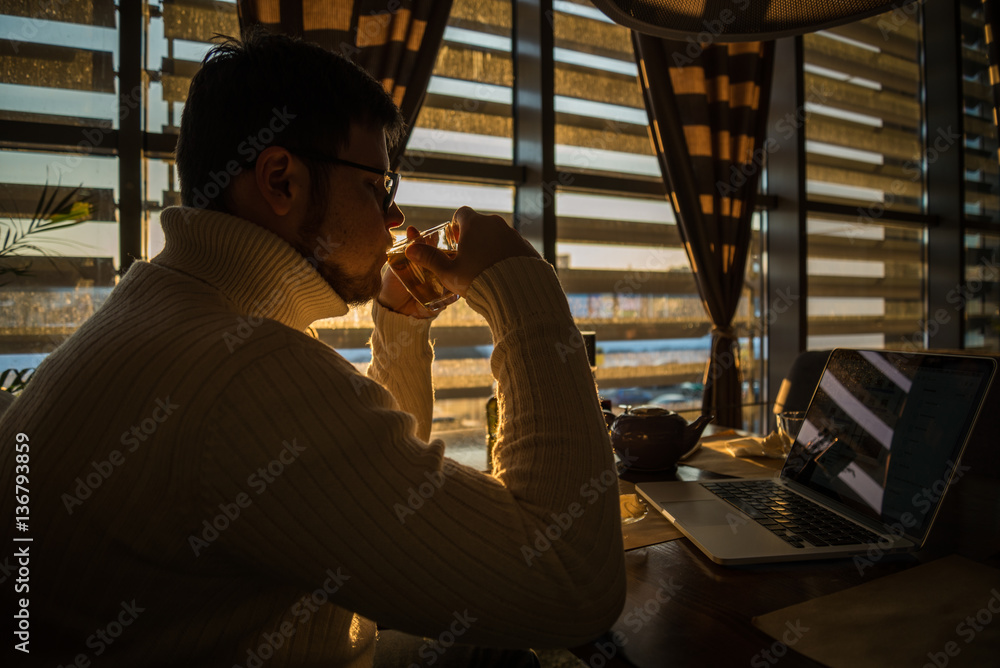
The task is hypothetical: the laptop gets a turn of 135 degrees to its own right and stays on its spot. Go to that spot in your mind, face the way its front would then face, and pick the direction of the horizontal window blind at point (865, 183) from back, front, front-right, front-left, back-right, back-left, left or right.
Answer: front

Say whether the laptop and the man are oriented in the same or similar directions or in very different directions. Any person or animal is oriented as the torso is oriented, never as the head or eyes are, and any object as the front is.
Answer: very different directions

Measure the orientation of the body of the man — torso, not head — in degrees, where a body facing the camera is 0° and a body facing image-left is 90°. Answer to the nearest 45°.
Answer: approximately 270°

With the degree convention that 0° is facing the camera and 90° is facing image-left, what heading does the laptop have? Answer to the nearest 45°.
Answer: approximately 45°

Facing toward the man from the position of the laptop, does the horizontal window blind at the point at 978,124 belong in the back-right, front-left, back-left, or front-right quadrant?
back-right

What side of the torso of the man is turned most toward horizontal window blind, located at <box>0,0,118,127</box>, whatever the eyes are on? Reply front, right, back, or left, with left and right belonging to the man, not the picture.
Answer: left

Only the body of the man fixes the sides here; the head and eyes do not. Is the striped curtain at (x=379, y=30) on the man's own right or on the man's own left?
on the man's own left

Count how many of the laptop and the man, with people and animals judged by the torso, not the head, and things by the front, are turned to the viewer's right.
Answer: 1
